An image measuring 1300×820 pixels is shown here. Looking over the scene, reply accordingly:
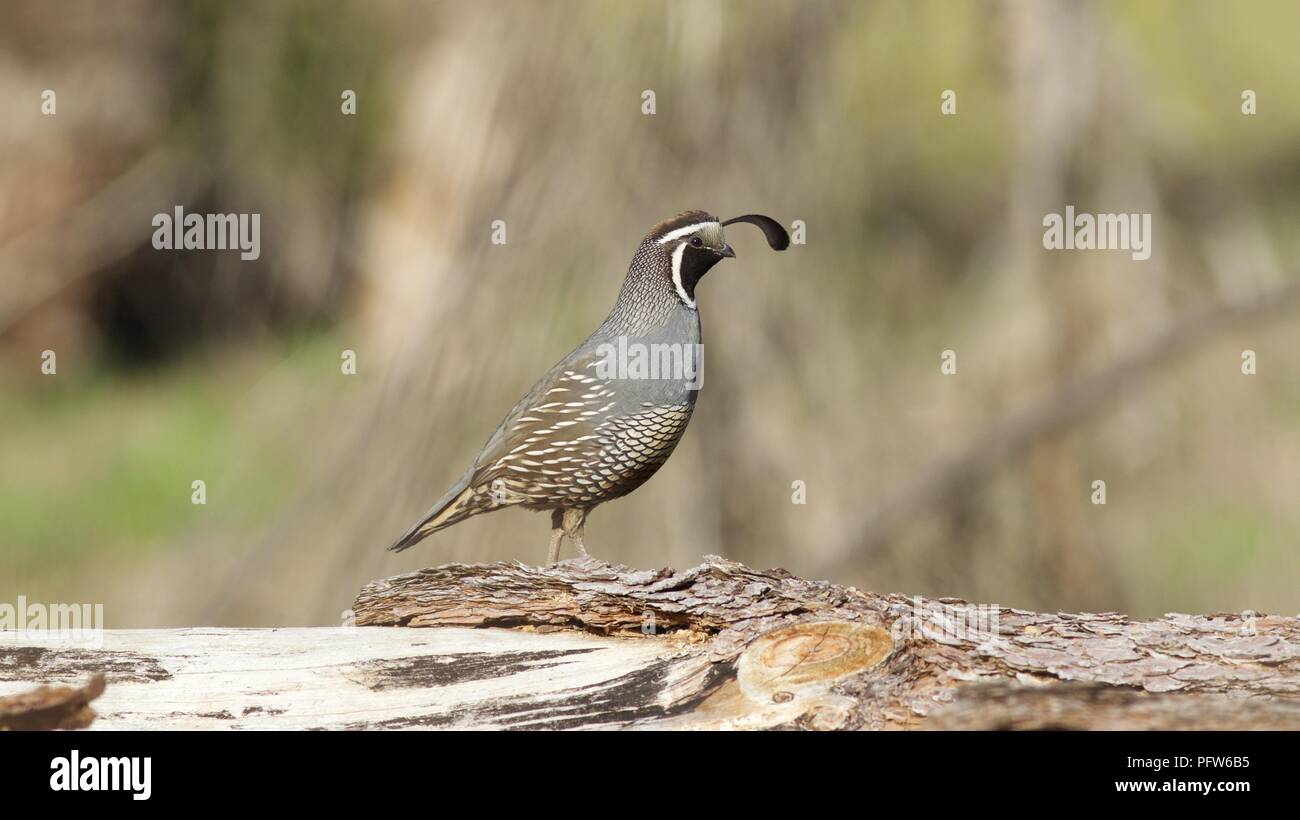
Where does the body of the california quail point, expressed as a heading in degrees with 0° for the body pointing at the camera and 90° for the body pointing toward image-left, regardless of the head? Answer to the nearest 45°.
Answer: approximately 270°
